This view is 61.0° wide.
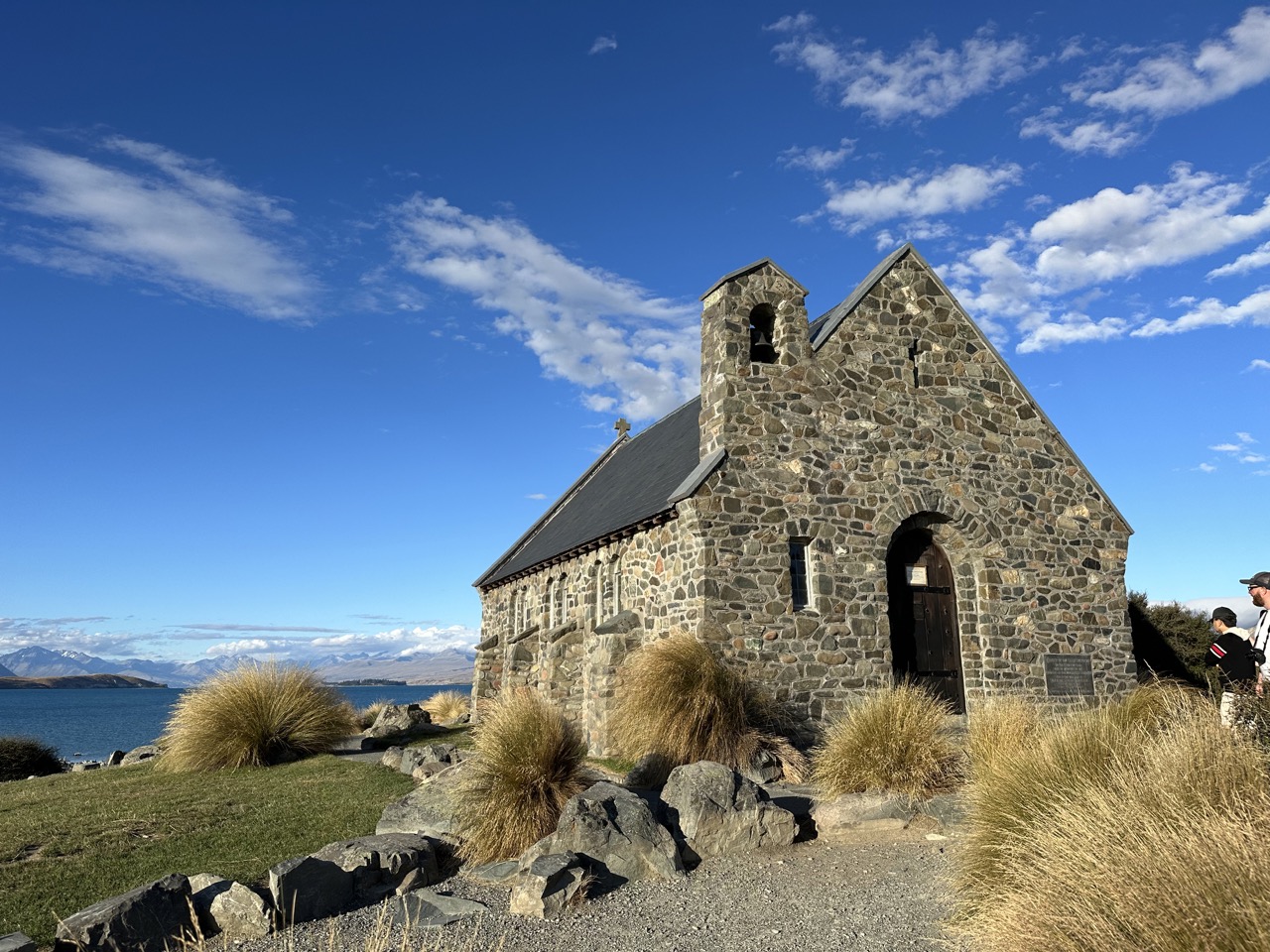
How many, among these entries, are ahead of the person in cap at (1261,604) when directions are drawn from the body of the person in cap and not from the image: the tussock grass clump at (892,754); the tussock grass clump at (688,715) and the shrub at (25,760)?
3

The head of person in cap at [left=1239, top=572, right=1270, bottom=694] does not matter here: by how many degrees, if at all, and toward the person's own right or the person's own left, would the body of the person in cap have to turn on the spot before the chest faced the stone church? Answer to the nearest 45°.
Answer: approximately 45° to the person's own right

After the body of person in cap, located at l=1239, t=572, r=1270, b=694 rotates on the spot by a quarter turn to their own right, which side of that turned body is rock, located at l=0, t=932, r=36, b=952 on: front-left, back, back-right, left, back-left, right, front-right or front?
back-left

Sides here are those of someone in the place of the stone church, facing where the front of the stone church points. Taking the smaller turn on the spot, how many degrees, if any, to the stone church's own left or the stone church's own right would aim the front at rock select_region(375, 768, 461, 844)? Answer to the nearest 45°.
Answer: approximately 90° to the stone church's own right

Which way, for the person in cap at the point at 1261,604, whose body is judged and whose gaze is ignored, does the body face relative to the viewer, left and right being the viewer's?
facing to the left of the viewer

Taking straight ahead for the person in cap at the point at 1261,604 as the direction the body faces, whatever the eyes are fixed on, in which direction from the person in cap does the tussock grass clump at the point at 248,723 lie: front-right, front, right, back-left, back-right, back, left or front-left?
front

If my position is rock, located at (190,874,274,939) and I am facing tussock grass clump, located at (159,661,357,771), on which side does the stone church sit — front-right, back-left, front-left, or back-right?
front-right

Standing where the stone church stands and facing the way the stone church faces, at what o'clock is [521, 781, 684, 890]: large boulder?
The large boulder is roughly at 2 o'clock from the stone church.

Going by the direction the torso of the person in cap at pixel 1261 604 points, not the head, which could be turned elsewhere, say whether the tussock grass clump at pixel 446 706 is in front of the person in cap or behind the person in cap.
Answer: in front

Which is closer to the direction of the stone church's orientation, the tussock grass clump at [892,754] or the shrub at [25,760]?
the tussock grass clump

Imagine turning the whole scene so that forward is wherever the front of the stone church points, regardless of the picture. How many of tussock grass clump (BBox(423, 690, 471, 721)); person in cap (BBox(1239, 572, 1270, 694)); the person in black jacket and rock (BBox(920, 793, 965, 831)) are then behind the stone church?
1

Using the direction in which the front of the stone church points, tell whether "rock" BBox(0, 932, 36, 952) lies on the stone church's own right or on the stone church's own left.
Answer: on the stone church's own right

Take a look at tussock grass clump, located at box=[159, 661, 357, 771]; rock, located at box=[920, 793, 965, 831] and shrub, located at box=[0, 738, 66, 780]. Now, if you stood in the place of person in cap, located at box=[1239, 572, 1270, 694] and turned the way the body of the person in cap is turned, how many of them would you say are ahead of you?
3

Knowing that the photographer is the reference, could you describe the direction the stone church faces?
facing the viewer and to the right of the viewer

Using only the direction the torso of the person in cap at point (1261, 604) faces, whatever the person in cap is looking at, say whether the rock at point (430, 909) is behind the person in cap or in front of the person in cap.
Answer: in front

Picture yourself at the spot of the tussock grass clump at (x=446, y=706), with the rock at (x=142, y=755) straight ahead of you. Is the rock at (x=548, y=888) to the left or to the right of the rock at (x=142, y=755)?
left

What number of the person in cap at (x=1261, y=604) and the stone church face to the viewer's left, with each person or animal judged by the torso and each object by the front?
1

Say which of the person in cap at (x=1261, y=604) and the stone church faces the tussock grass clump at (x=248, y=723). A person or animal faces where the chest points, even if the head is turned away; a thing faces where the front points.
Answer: the person in cap
